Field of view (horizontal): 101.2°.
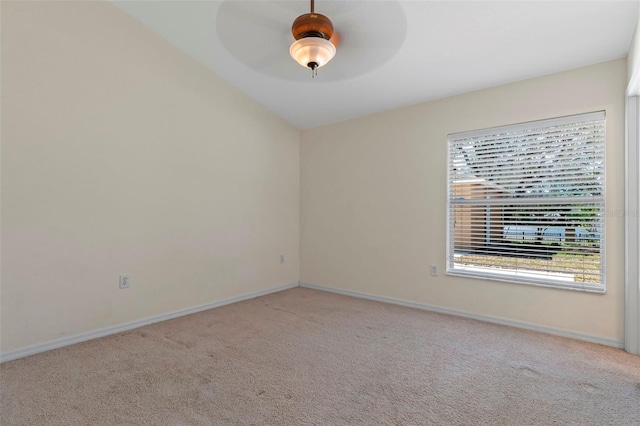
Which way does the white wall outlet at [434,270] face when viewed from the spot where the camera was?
facing the viewer

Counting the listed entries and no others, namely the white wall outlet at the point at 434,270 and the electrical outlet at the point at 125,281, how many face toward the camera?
2

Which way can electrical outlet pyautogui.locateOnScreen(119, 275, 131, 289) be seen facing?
toward the camera

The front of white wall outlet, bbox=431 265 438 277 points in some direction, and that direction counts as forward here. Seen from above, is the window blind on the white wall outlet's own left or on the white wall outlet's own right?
on the white wall outlet's own left

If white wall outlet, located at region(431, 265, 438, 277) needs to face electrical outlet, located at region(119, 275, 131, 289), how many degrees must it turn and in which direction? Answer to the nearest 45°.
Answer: approximately 45° to its right
